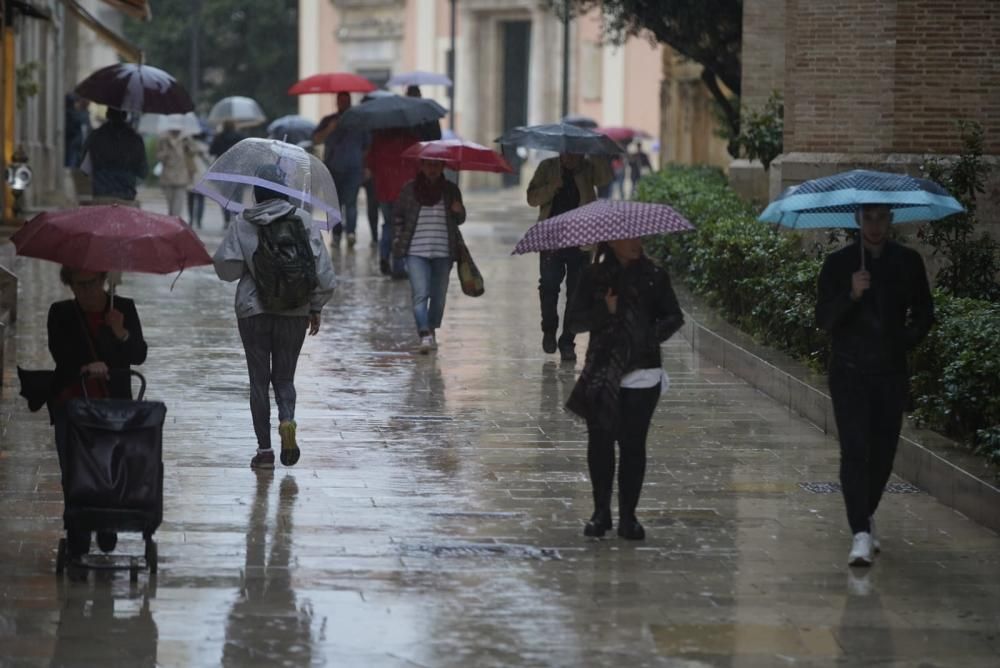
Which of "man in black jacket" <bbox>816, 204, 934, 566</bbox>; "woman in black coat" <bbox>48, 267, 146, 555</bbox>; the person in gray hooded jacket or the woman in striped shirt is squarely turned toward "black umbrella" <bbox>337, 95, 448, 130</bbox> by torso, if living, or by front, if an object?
the person in gray hooded jacket

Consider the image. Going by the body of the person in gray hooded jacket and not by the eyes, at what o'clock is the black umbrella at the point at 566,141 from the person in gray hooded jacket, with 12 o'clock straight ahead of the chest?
The black umbrella is roughly at 1 o'clock from the person in gray hooded jacket.

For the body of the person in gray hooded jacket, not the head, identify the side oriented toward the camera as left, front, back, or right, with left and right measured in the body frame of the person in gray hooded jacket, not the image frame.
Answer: back

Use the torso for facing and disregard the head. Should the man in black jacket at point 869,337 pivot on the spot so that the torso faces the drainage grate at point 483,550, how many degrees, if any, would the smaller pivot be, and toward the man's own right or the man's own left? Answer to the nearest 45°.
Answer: approximately 90° to the man's own right

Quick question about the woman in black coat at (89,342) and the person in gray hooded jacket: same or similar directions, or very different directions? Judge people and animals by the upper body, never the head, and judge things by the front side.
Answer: very different directions

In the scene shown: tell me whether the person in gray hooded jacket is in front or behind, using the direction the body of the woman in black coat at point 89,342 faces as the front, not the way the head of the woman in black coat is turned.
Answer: behind
